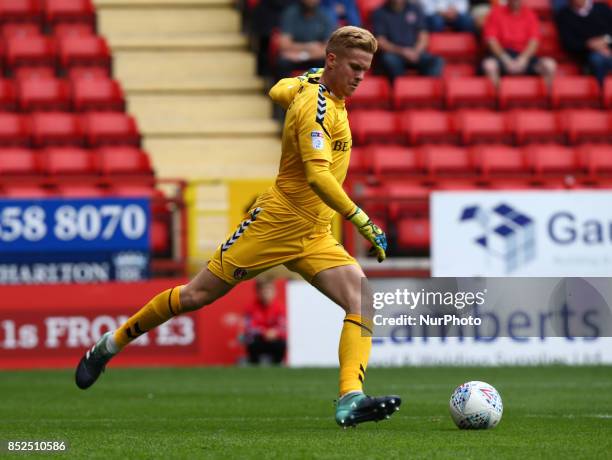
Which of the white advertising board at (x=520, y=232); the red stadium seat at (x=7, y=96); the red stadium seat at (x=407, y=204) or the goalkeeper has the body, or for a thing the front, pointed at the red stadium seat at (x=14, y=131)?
the red stadium seat at (x=7, y=96)

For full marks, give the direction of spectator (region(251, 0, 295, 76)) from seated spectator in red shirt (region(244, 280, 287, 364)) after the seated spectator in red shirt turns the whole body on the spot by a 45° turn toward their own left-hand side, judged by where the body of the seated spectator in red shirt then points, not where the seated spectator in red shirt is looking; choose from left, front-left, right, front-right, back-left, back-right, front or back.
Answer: back-left

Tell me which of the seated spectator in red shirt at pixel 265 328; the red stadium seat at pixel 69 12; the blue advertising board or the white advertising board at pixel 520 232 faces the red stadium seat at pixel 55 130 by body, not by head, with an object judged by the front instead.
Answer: the red stadium seat at pixel 69 12

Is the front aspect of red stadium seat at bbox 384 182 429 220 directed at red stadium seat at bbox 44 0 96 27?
no

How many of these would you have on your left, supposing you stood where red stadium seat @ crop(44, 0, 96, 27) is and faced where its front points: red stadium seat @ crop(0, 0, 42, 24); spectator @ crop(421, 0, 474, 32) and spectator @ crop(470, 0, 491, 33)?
2

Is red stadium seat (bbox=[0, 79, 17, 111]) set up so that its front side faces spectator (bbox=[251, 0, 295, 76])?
no

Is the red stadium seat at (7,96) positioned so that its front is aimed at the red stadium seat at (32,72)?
no

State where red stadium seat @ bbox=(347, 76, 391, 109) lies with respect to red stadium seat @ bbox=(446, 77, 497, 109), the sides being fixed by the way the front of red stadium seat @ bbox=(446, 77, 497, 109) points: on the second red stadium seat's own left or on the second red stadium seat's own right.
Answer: on the second red stadium seat's own right

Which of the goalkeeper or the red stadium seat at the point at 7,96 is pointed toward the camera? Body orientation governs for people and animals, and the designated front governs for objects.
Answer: the red stadium seat

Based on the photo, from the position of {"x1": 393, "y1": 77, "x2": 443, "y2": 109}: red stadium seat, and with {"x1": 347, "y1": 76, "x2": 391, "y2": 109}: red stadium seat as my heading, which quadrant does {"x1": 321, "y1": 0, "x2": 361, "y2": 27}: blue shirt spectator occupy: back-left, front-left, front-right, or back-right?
front-right

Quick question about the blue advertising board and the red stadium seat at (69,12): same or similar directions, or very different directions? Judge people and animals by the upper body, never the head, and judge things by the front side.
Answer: same or similar directions

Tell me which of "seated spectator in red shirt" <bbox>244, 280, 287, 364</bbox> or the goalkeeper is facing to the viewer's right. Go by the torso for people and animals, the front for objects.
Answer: the goalkeeper

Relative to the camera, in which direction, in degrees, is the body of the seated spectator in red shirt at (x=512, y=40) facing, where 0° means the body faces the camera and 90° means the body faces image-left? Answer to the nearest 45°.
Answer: approximately 0°

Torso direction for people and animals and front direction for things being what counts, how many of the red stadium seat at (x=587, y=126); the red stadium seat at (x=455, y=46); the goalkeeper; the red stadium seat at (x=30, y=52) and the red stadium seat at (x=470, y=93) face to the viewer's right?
1

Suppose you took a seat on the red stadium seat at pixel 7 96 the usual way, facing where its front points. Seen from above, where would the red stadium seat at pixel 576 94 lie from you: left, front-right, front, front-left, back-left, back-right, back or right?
left

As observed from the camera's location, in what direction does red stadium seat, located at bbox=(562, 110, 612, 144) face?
facing the viewer

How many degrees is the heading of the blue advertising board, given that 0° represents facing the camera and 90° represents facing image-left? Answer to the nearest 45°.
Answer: approximately 0°

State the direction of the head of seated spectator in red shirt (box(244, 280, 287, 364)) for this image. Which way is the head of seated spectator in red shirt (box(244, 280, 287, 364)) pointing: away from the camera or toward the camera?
toward the camera

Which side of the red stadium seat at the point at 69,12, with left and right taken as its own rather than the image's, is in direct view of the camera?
front

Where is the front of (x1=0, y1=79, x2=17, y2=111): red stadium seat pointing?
toward the camera

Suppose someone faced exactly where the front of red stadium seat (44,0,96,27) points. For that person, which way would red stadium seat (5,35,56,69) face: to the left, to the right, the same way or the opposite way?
the same way
